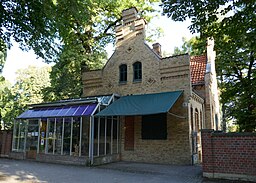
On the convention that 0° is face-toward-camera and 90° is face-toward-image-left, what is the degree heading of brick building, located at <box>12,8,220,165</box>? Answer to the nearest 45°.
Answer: approximately 0°

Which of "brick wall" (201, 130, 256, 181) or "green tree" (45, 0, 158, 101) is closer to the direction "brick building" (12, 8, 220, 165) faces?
the brick wall

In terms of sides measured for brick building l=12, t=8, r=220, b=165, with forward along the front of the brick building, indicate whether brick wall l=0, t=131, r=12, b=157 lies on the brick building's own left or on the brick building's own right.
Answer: on the brick building's own right

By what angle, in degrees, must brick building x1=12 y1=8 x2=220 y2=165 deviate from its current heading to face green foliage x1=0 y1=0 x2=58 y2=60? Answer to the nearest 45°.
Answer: approximately 45° to its right

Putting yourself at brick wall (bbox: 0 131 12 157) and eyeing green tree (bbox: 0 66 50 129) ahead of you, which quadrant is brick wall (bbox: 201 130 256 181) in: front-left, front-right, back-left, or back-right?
back-right
